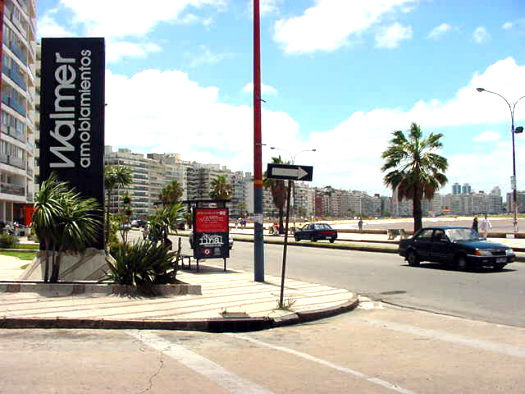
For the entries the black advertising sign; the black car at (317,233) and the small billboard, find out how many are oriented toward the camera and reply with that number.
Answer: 2

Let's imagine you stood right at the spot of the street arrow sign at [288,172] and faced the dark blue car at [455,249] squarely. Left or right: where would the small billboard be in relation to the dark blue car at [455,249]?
left

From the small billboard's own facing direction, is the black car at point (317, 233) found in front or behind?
behind

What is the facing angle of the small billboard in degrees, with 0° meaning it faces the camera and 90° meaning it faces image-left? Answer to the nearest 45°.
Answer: approximately 0°

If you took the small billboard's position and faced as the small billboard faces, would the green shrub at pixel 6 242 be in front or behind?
behind

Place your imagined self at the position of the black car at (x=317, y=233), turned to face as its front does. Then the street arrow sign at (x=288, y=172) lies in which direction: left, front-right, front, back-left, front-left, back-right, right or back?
back-left

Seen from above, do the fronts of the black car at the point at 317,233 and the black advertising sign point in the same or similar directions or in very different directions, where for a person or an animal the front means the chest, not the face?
very different directions
